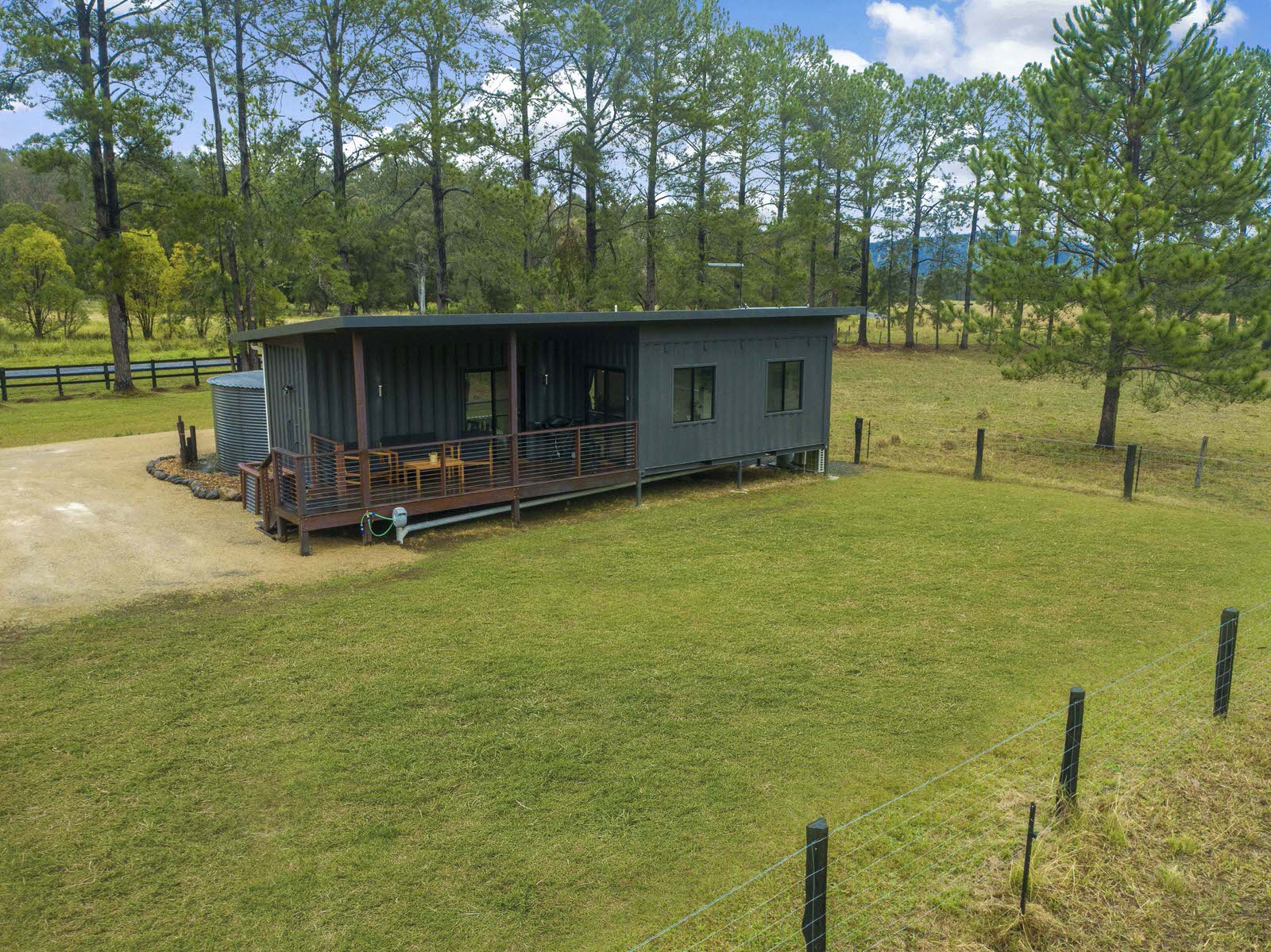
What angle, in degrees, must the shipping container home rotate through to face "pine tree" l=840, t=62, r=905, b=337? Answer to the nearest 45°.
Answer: approximately 90° to its left

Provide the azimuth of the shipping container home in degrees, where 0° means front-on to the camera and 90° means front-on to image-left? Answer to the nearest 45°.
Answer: approximately 315°

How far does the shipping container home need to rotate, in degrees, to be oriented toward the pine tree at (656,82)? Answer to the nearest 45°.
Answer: approximately 135° to its left

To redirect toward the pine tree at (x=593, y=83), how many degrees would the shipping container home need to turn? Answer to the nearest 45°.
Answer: approximately 135° to its left

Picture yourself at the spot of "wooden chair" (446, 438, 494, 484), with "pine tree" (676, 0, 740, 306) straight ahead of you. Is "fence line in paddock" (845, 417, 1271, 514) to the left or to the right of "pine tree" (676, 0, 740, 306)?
right

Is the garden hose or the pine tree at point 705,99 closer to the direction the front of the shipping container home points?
the garden hose

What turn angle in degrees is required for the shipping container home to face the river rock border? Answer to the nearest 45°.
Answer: approximately 135° to its right
